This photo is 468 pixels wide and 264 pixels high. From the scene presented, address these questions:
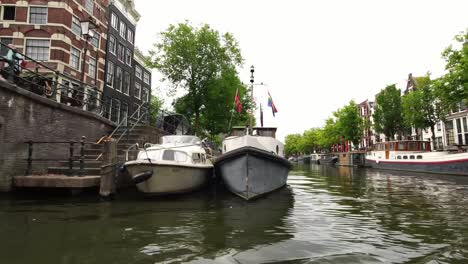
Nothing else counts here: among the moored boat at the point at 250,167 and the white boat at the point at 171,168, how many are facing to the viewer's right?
0

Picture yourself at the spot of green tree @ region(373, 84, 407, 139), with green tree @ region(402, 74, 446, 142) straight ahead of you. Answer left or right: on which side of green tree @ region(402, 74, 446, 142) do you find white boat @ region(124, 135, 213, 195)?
right

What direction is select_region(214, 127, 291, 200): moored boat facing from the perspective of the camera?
toward the camera

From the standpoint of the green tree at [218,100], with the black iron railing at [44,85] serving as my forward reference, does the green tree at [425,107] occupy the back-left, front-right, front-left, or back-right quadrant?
back-left

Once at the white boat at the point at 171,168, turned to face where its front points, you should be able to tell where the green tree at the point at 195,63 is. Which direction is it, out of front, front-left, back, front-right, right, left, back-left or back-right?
back-right

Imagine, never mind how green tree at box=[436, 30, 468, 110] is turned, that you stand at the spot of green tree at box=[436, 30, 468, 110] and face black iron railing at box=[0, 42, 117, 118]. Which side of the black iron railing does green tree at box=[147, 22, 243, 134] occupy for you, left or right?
right

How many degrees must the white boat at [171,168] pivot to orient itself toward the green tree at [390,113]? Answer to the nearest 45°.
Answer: approximately 180°

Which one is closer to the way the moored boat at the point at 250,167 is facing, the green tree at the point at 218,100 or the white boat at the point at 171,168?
the white boat

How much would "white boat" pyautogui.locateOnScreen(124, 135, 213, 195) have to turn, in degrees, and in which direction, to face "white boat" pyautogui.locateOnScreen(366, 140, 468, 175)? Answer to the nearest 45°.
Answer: approximately 180°

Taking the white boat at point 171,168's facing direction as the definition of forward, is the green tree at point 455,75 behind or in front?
behind

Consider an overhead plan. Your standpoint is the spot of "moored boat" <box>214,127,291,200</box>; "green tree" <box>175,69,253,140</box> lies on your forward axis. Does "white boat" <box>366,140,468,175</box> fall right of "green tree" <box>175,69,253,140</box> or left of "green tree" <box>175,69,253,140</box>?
right

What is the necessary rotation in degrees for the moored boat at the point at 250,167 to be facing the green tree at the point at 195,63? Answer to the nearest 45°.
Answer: approximately 180°

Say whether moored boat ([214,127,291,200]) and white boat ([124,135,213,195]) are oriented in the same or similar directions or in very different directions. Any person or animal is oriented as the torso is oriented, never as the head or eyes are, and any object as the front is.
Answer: same or similar directions

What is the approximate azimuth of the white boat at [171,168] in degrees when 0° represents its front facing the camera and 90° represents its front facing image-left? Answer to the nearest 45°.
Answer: approximately 45°

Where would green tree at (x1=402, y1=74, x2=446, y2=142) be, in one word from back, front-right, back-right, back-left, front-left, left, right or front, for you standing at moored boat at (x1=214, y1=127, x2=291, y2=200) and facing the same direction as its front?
back-left

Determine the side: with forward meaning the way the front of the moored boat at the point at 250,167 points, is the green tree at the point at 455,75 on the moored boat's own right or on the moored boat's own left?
on the moored boat's own left

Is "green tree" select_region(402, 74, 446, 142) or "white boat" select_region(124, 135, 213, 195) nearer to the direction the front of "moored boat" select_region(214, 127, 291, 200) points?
the white boat

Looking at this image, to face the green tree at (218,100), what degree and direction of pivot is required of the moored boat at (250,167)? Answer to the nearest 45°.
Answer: approximately 180°
